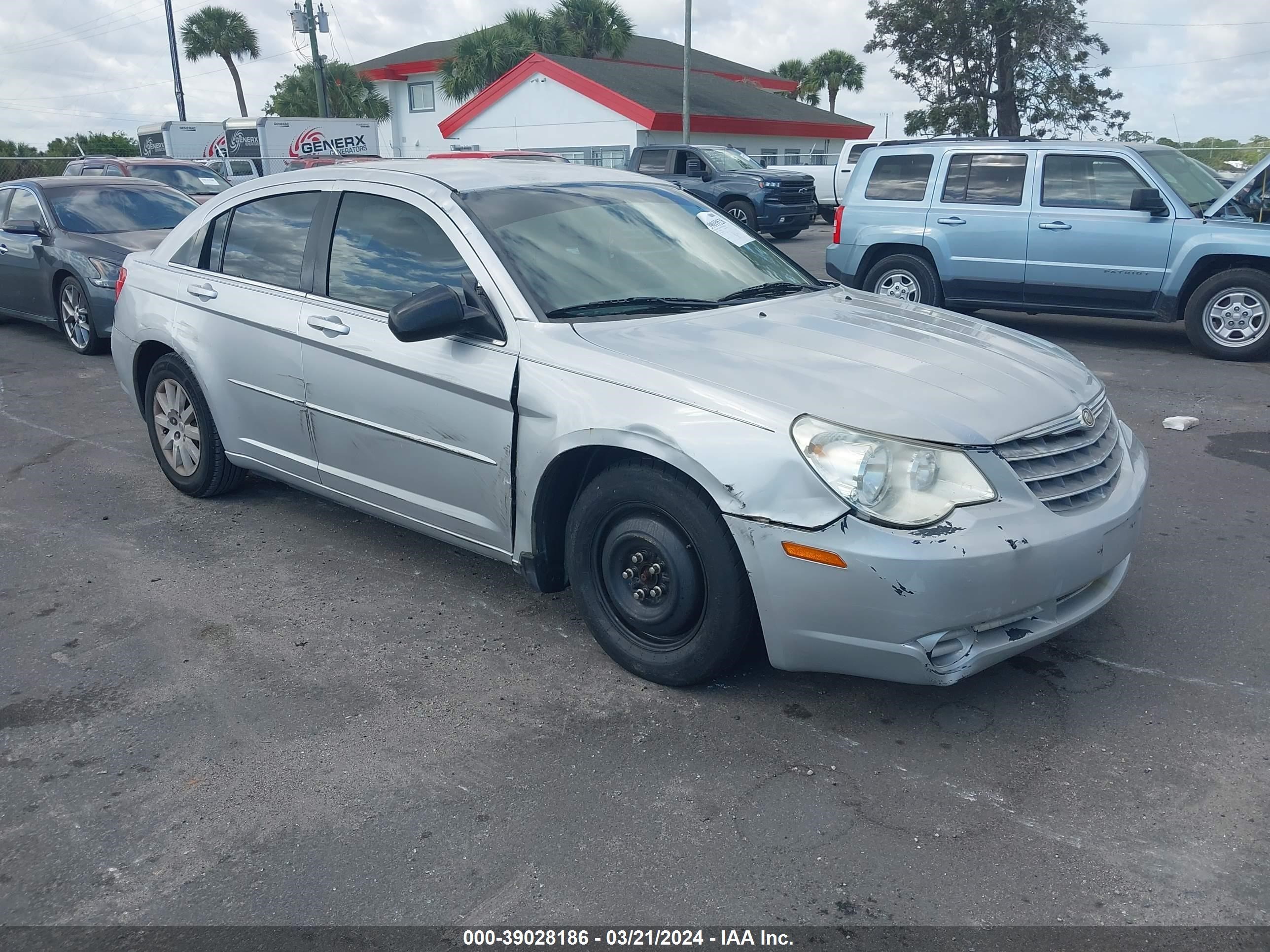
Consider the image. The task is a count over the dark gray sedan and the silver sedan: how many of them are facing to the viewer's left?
0

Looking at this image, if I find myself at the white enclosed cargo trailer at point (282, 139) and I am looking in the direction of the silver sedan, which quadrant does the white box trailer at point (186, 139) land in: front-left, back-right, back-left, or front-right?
back-right

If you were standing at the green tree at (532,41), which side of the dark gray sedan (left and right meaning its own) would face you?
left

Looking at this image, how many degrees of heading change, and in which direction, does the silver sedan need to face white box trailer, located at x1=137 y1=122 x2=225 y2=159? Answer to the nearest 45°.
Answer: approximately 180°

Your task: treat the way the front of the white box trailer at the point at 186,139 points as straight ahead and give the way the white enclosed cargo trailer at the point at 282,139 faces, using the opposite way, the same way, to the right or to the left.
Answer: the same way

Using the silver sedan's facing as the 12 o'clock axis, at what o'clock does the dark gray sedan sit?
The dark gray sedan is roughly at 6 o'clock from the silver sedan.

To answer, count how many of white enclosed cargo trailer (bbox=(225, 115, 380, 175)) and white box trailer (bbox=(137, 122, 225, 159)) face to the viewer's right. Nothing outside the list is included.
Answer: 0

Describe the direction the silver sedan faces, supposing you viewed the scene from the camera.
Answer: facing the viewer and to the right of the viewer

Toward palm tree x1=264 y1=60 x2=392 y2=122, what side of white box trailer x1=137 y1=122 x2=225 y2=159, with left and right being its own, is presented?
back

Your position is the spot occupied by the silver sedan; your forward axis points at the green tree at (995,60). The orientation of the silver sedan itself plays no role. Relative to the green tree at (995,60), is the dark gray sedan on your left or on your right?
left

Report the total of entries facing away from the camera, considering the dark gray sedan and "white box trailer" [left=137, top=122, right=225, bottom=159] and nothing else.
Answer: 0

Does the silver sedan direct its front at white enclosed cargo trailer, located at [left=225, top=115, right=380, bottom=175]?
no

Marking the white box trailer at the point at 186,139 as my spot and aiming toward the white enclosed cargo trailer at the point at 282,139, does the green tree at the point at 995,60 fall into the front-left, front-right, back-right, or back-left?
front-left

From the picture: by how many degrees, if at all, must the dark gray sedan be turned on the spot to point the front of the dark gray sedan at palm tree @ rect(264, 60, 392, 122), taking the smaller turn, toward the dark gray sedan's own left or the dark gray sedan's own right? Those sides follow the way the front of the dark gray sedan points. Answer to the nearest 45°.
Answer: approximately 135° to the dark gray sedan's own left

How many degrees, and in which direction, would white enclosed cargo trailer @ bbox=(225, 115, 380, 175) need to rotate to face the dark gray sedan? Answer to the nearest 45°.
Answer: approximately 45° to its left

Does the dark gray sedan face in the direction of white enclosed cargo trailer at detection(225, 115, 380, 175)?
no

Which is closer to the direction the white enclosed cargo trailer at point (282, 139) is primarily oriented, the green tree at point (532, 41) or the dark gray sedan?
the dark gray sedan
